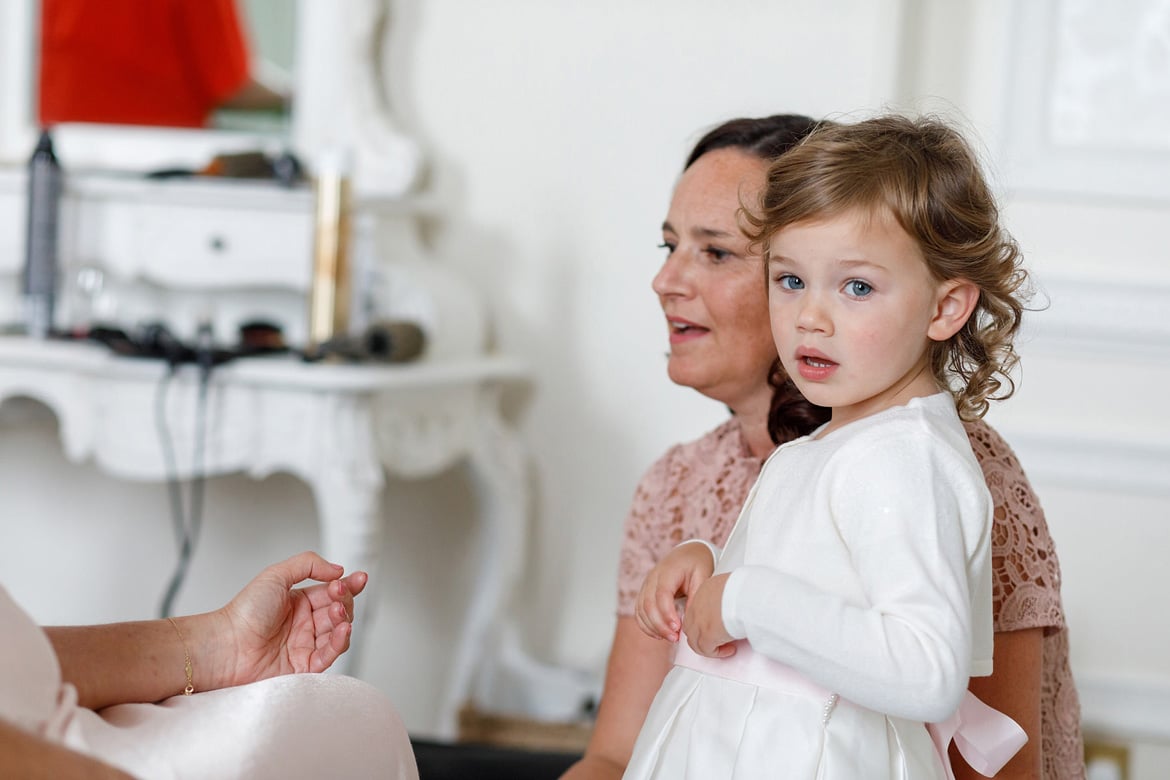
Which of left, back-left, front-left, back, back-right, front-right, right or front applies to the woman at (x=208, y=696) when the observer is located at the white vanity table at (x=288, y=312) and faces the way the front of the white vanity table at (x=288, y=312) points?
front-left

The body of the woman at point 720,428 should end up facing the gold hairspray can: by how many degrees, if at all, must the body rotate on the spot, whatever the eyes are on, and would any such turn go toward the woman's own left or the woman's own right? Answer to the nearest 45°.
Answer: approximately 90° to the woman's own right

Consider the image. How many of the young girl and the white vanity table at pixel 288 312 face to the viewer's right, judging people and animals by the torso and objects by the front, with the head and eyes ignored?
0

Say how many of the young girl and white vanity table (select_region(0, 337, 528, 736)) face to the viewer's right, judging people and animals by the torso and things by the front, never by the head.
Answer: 0

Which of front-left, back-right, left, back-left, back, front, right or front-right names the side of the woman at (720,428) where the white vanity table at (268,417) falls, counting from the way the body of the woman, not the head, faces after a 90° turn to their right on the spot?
front

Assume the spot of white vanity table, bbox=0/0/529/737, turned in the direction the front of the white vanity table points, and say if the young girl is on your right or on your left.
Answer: on your left

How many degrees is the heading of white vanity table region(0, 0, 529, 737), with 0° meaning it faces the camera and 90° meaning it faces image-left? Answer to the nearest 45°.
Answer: approximately 45°

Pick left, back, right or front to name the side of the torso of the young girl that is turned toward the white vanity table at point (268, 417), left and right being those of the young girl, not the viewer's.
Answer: right
